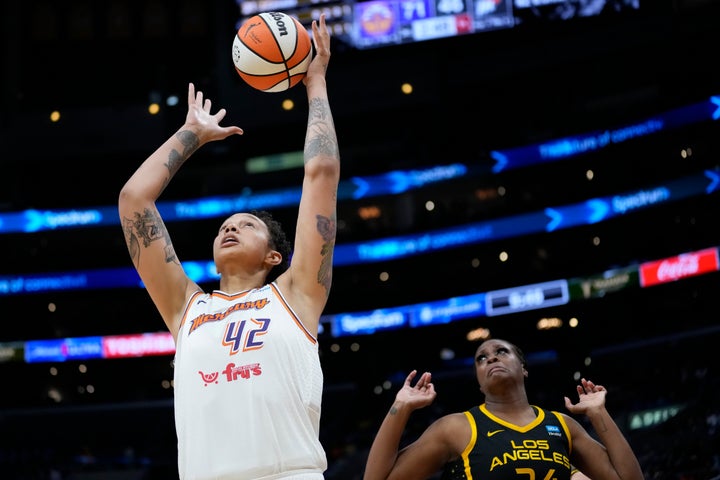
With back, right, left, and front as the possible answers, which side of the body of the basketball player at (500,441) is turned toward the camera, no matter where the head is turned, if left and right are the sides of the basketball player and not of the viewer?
front

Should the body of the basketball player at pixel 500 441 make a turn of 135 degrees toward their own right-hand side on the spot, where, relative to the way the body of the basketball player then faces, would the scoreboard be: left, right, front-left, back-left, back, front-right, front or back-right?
front-right

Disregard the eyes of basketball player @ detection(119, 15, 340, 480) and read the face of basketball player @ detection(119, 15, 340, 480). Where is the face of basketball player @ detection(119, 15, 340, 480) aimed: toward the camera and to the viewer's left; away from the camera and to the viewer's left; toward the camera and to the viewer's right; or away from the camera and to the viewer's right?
toward the camera and to the viewer's left

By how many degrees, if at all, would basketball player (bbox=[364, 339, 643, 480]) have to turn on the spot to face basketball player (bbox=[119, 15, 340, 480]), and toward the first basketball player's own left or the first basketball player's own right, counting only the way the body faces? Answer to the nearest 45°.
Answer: approximately 45° to the first basketball player's own right
